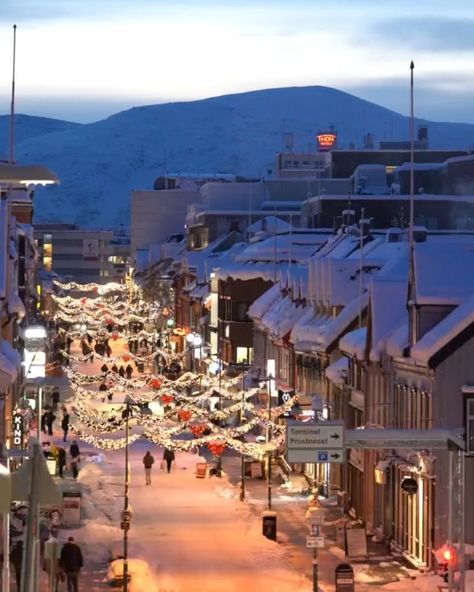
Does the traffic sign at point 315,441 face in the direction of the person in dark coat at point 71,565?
no

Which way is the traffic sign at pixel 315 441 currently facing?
toward the camera
